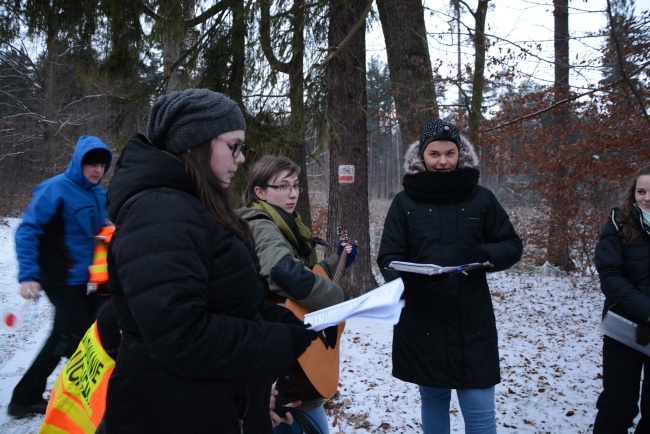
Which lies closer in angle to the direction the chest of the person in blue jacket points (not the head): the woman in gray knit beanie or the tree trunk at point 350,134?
the woman in gray knit beanie

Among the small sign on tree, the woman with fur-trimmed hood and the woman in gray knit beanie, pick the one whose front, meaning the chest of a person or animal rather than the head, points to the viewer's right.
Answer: the woman in gray knit beanie

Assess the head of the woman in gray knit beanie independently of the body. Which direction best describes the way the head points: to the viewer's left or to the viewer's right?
to the viewer's right

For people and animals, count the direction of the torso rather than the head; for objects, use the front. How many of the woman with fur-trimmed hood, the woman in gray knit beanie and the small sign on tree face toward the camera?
2

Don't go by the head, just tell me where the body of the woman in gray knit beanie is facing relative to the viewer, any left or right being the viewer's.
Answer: facing to the right of the viewer

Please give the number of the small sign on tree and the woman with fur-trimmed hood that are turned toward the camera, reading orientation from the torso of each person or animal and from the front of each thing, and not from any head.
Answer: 2

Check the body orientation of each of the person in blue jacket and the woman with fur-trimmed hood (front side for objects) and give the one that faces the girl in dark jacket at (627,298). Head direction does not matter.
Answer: the person in blue jacket

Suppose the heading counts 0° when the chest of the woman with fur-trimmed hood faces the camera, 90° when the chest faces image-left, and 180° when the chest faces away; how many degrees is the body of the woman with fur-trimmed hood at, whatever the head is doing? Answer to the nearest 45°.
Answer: approximately 0°

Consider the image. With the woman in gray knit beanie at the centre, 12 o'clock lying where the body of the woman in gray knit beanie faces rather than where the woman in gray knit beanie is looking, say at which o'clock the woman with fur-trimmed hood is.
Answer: The woman with fur-trimmed hood is roughly at 11 o'clock from the woman in gray knit beanie.

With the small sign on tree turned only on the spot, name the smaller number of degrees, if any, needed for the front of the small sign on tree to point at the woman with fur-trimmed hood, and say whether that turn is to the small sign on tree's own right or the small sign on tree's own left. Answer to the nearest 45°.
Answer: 0° — it already faces them

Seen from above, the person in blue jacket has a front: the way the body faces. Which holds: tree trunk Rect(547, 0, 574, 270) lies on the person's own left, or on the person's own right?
on the person's own left
